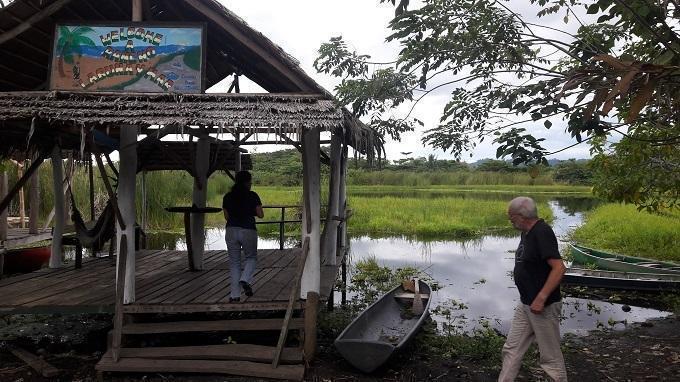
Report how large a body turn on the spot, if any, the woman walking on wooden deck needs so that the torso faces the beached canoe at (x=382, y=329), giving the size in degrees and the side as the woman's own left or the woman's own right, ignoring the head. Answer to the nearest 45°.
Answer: approximately 90° to the woman's own right

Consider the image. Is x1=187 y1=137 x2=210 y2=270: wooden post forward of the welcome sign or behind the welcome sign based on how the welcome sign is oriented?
behind

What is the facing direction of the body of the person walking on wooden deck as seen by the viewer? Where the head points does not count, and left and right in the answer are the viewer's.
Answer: facing away from the viewer

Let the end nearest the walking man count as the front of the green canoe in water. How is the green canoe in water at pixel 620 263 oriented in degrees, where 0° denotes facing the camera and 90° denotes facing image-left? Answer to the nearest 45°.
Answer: approximately 90°

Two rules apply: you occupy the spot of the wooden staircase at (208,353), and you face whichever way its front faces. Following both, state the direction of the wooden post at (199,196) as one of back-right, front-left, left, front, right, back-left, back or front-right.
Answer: back

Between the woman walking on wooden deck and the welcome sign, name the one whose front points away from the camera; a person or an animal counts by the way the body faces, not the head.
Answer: the woman walking on wooden deck

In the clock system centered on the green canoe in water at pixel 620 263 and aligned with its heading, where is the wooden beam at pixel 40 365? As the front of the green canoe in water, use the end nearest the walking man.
The wooden beam is roughly at 10 o'clock from the green canoe in water.

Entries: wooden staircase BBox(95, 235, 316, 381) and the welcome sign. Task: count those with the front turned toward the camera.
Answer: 2

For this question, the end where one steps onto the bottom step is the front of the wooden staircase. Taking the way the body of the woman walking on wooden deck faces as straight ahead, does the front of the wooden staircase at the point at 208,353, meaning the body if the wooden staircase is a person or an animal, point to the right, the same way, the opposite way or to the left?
the opposite way

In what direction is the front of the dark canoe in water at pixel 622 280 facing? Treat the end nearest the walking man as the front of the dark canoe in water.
to the viewer's left
